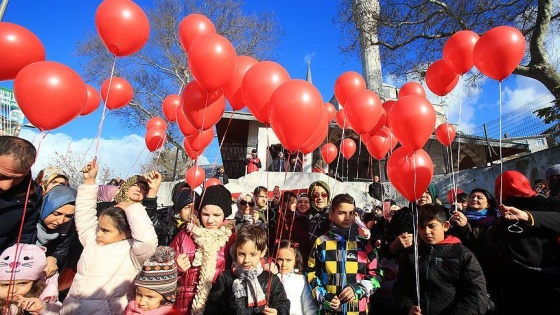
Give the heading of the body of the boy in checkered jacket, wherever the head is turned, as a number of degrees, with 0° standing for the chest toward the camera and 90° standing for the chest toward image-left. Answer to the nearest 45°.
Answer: approximately 0°

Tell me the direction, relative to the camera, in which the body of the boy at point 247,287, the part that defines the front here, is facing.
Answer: toward the camera

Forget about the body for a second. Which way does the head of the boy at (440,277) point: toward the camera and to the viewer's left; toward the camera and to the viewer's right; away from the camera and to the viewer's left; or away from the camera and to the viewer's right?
toward the camera and to the viewer's left

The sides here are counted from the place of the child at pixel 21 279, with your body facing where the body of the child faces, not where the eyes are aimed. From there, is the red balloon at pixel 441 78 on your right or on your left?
on your left

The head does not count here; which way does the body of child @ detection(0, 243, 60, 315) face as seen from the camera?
toward the camera

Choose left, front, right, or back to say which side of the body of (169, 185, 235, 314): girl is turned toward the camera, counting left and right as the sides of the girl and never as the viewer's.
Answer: front

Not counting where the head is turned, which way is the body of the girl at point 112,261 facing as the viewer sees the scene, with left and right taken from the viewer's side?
facing the viewer and to the left of the viewer

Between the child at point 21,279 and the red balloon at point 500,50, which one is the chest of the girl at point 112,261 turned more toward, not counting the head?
the child
